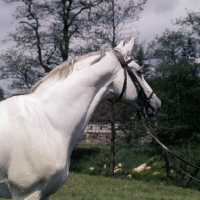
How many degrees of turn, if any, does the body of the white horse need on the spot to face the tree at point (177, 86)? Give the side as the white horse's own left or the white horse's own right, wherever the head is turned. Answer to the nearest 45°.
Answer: approximately 90° to the white horse's own left

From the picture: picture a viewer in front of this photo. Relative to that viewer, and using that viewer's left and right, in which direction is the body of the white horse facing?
facing to the right of the viewer
